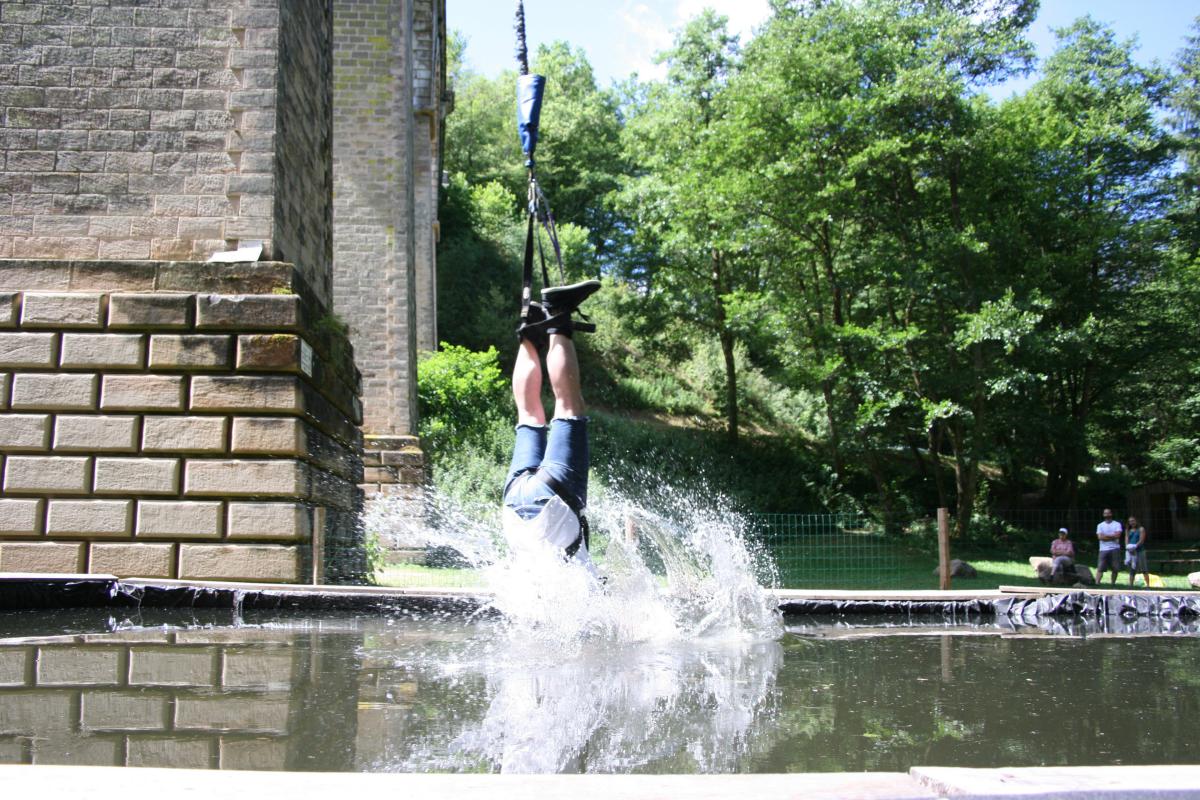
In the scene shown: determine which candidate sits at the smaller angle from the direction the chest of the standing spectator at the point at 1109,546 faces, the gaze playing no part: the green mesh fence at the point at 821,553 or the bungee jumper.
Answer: the bungee jumper

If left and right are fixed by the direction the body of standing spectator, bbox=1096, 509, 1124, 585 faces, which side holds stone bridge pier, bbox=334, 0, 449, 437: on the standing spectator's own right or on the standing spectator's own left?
on the standing spectator's own right

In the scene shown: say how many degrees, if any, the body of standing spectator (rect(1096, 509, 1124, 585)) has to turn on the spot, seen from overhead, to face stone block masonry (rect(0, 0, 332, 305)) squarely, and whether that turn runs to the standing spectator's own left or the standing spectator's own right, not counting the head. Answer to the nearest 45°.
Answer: approximately 45° to the standing spectator's own right

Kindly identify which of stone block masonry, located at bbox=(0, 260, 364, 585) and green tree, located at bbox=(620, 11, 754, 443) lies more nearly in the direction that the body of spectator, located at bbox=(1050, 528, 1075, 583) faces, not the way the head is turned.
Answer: the stone block masonry

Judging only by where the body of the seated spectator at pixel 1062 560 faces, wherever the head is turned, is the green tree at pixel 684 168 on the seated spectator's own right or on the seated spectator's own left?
on the seated spectator's own right

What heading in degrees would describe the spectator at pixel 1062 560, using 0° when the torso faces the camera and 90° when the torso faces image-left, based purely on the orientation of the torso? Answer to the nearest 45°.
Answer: approximately 45°
